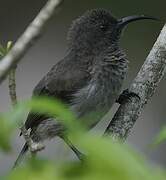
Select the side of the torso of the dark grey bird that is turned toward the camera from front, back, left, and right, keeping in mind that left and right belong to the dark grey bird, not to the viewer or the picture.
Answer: right

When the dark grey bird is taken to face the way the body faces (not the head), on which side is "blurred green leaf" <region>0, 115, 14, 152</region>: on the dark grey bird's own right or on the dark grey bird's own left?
on the dark grey bird's own right

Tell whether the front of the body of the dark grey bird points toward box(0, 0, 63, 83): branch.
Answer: no
